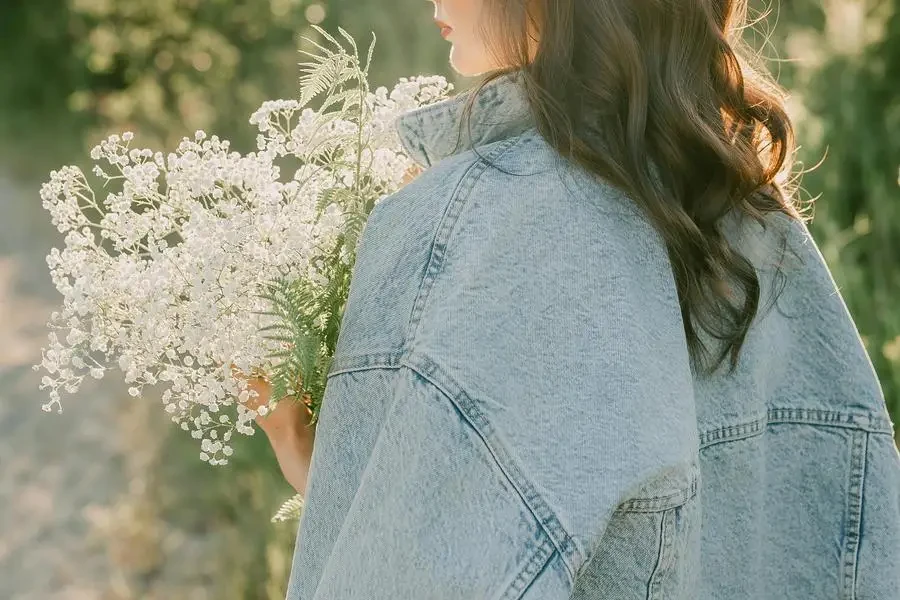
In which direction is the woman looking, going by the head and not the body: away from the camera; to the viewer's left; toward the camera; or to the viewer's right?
to the viewer's left

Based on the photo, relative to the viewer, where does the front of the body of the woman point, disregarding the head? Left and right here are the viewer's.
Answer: facing away from the viewer and to the left of the viewer
